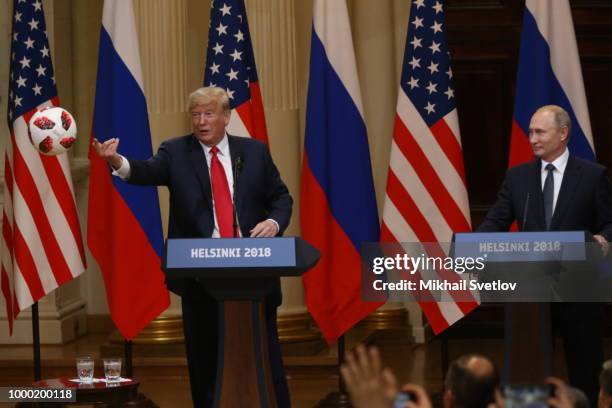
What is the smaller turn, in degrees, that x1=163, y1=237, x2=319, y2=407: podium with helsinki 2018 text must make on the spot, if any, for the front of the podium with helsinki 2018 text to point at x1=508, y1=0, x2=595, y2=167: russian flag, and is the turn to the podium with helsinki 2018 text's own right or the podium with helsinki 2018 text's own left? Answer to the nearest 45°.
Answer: approximately 135° to the podium with helsinki 2018 text's own left

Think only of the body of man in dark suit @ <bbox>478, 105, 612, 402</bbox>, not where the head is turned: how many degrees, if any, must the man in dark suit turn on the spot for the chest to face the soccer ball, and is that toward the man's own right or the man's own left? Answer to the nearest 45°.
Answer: approximately 45° to the man's own right

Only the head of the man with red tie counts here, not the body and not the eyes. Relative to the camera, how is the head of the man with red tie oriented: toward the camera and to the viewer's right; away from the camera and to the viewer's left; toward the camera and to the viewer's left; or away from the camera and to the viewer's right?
toward the camera and to the viewer's left

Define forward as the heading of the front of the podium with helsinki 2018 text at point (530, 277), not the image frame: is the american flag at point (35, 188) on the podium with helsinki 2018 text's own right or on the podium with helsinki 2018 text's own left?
on the podium with helsinki 2018 text's own right

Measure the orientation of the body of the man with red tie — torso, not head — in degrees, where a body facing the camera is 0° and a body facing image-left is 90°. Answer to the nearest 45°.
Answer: approximately 0°

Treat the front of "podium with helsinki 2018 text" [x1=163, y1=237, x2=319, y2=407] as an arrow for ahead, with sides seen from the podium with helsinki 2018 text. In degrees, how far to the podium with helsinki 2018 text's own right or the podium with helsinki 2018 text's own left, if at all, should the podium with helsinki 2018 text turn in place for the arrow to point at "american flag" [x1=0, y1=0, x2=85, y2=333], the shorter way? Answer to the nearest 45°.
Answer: approximately 135° to the podium with helsinki 2018 text's own right

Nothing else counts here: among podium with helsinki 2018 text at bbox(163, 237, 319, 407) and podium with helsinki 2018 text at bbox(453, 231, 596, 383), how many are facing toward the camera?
2

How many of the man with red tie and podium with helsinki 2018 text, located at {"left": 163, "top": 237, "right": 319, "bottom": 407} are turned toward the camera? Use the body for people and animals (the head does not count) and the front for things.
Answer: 2

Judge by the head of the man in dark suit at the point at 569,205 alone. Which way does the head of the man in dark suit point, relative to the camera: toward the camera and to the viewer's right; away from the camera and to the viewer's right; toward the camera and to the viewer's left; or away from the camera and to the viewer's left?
toward the camera and to the viewer's left

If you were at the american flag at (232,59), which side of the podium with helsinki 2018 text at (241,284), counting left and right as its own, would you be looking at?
back

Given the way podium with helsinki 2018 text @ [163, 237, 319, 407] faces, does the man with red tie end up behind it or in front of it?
behind

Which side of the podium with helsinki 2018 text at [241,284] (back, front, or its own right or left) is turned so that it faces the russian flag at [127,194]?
back

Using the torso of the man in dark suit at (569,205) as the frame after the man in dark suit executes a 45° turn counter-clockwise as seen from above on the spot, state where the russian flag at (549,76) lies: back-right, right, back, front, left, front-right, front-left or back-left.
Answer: back

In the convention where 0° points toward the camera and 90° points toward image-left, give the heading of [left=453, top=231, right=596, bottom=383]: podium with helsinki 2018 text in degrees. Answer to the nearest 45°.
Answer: approximately 0°

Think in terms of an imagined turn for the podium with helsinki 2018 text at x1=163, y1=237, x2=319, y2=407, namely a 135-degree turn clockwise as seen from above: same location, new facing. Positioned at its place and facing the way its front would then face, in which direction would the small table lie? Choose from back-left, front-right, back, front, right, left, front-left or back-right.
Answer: front
